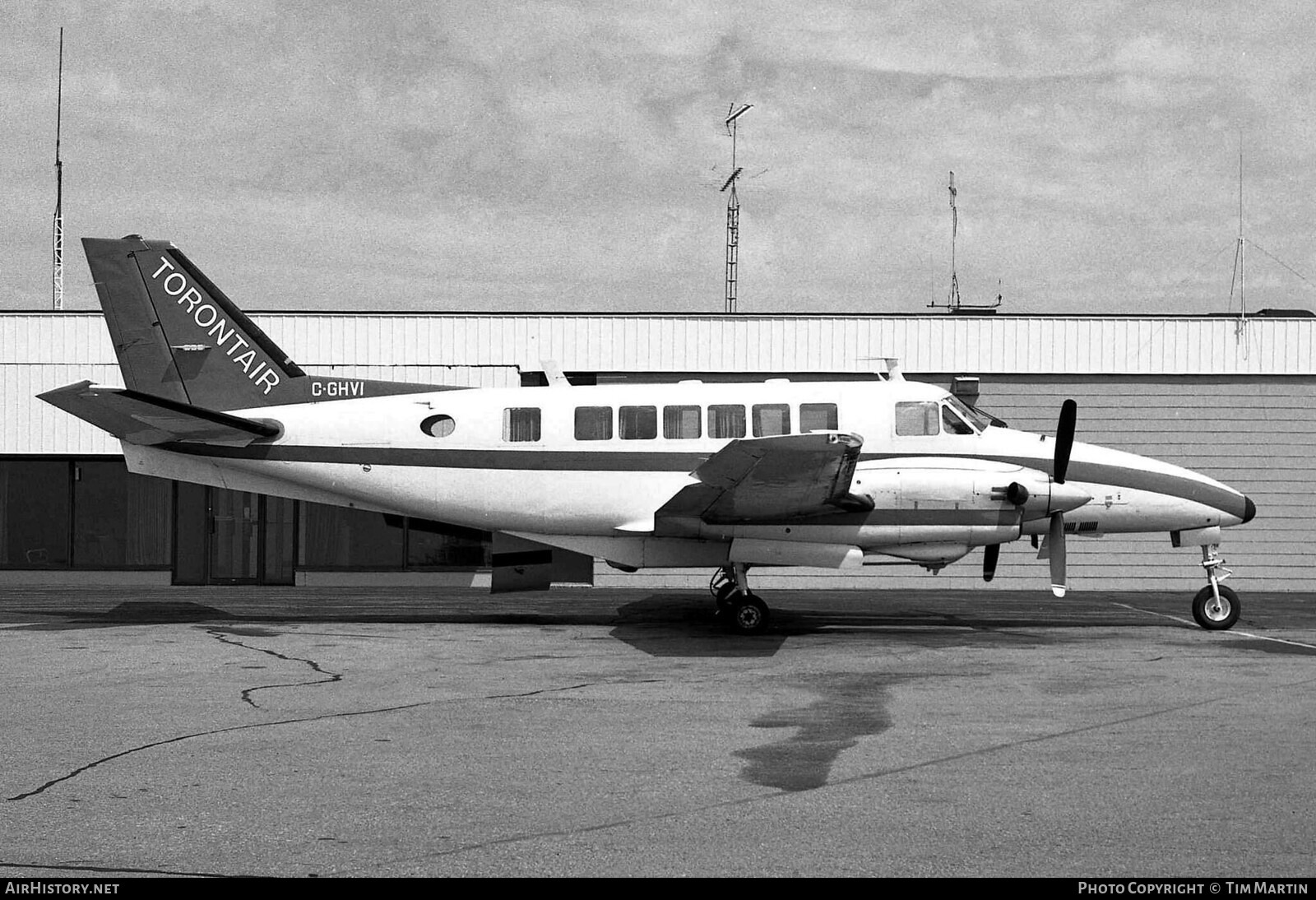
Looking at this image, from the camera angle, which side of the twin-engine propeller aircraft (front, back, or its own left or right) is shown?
right

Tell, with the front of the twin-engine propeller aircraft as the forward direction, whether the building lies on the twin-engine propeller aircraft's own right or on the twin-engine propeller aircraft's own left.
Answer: on the twin-engine propeller aircraft's own left
